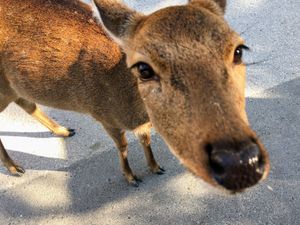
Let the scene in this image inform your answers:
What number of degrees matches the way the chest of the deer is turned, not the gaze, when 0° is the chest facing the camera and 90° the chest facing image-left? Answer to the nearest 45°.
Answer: approximately 315°
